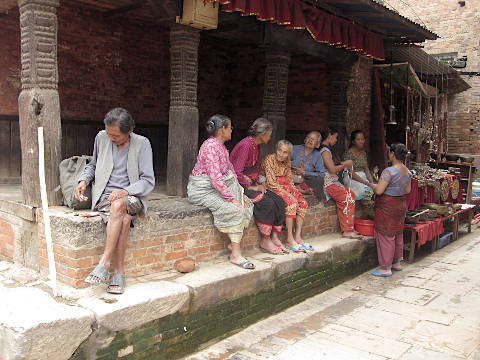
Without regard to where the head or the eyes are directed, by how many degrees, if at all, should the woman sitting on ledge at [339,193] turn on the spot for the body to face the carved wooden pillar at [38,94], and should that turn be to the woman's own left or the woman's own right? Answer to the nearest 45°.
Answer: approximately 135° to the woman's own right

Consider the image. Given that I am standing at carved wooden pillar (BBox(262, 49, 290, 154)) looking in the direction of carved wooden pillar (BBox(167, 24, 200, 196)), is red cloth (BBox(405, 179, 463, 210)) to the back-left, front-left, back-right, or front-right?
back-left

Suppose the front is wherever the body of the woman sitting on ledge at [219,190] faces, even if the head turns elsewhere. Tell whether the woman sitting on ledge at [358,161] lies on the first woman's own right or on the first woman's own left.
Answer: on the first woman's own left

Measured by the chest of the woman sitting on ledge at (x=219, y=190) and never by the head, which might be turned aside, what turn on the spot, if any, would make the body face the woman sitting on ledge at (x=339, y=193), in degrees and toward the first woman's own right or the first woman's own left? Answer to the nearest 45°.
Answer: approximately 45° to the first woman's own left

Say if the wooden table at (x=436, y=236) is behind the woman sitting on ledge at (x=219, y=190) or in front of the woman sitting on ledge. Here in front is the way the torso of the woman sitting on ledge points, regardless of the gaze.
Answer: in front

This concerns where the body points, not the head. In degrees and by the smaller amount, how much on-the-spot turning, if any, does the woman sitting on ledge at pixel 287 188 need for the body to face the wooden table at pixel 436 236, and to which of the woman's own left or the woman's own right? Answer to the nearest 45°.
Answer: approximately 90° to the woman's own left

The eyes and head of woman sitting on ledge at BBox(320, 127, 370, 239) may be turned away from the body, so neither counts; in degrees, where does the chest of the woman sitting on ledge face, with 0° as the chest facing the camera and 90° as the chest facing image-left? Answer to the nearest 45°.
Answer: approximately 270°

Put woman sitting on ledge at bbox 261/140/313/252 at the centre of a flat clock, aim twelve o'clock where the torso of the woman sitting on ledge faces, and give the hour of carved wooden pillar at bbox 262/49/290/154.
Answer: The carved wooden pillar is roughly at 7 o'clock from the woman sitting on ledge.

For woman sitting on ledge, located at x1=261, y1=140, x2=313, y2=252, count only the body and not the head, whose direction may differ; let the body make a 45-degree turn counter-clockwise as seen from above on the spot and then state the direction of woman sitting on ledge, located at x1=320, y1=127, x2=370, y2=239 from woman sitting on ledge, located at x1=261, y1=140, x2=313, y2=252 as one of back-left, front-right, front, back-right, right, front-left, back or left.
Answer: front-left

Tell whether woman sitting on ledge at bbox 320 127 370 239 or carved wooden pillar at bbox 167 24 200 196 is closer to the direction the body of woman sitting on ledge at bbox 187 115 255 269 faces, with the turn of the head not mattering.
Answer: the woman sitting on ledge

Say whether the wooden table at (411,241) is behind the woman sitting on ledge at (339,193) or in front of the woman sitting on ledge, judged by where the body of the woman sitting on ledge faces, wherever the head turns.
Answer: in front

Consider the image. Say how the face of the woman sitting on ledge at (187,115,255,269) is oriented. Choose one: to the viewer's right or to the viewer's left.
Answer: to the viewer's right

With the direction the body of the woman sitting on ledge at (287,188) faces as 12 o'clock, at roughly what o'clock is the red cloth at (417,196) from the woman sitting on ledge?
The red cloth is roughly at 9 o'clock from the woman sitting on ledge.

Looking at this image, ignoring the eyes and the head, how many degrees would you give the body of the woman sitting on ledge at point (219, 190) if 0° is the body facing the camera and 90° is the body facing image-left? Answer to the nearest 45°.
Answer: approximately 270°

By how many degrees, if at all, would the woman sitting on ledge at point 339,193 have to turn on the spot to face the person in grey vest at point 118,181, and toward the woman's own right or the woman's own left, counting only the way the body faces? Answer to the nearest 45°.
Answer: approximately 135° to the woman's own right

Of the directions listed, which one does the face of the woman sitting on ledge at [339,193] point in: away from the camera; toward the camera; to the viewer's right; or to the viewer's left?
to the viewer's right

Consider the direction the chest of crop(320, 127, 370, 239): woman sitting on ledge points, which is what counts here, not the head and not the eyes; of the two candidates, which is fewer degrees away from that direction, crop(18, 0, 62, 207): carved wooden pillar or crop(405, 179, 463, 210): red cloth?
the red cloth
